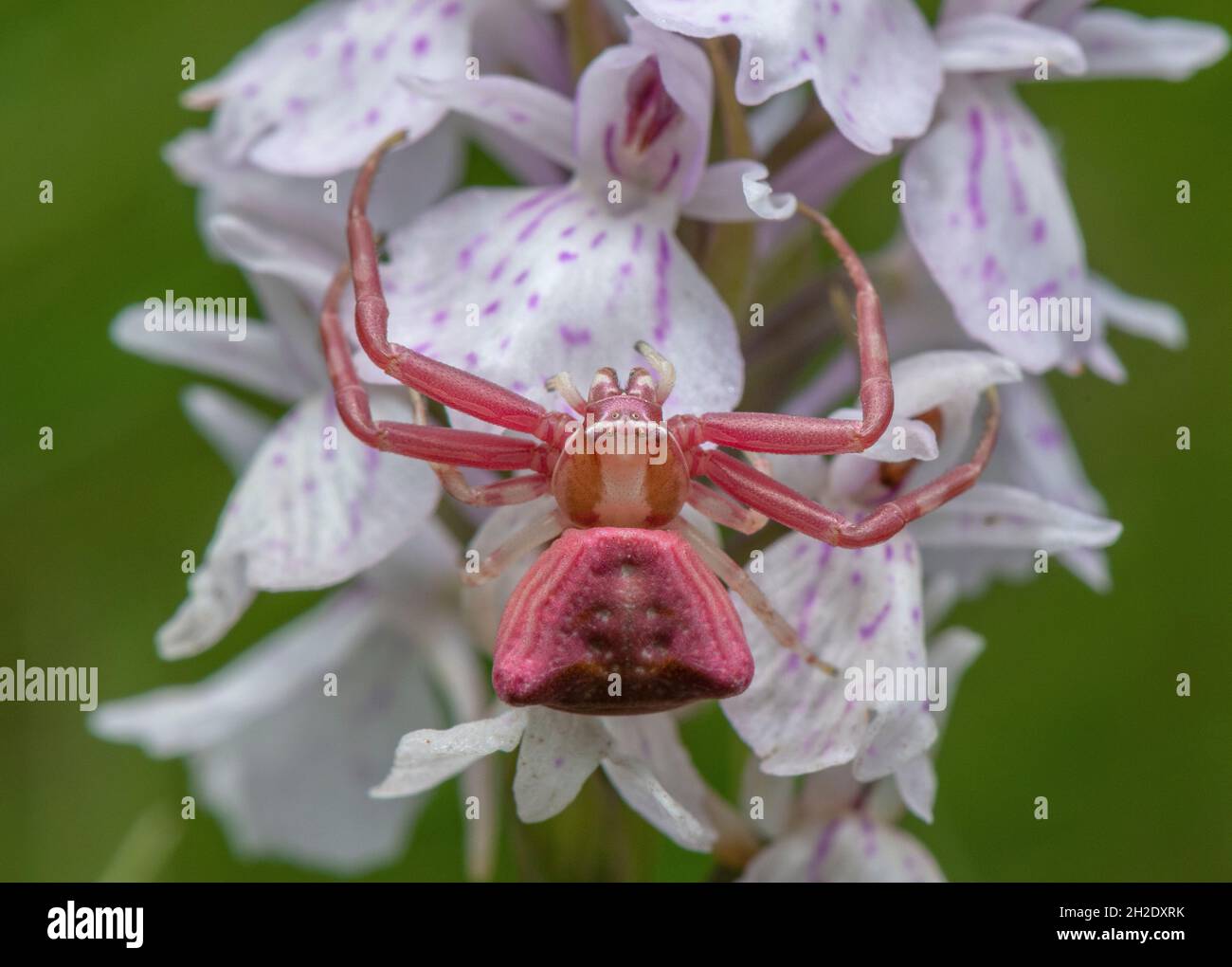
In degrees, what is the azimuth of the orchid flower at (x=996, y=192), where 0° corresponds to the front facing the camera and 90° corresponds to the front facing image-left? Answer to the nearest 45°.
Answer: approximately 315°

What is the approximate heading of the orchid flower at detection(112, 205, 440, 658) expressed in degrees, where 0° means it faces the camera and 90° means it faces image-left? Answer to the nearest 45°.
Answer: approximately 45°
